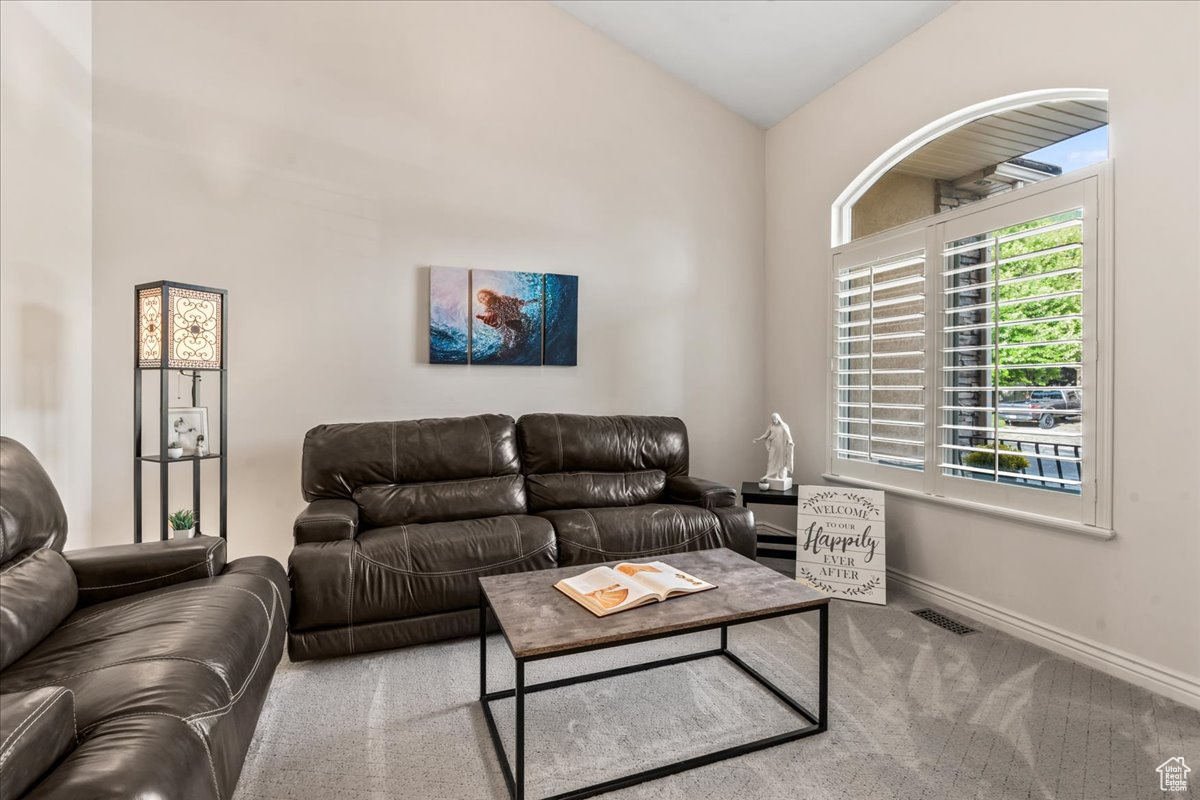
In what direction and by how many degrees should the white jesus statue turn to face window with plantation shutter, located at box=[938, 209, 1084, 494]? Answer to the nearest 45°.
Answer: approximately 90° to its left

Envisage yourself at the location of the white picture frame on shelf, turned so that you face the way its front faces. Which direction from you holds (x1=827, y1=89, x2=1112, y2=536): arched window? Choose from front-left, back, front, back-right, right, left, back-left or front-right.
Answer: front-left

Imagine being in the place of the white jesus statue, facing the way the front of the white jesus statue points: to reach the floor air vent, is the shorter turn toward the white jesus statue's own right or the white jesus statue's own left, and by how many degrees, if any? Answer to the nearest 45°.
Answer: approximately 90° to the white jesus statue's own left

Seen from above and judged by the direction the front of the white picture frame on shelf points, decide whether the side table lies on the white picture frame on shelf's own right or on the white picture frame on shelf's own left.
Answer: on the white picture frame on shelf's own left

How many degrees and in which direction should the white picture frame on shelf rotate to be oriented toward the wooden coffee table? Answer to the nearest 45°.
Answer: approximately 45° to its left

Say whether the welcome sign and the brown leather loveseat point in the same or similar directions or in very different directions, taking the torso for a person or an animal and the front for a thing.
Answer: very different directions

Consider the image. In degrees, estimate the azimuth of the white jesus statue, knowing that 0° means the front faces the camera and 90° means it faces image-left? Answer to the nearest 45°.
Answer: approximately 45°
